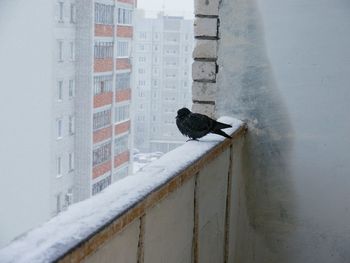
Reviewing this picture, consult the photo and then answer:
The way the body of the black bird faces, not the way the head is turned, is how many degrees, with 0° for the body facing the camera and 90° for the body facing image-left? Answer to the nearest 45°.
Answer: approximately 90°

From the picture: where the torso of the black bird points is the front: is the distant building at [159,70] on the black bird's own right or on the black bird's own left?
on the black bird's own right

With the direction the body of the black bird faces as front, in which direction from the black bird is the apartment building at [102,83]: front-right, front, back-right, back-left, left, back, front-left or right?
front-right

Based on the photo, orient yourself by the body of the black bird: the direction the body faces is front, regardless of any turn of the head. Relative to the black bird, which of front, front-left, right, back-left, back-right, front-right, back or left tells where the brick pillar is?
right

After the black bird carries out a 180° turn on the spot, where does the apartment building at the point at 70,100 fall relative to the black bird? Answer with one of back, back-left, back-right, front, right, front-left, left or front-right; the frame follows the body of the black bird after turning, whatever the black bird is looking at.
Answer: back-left
